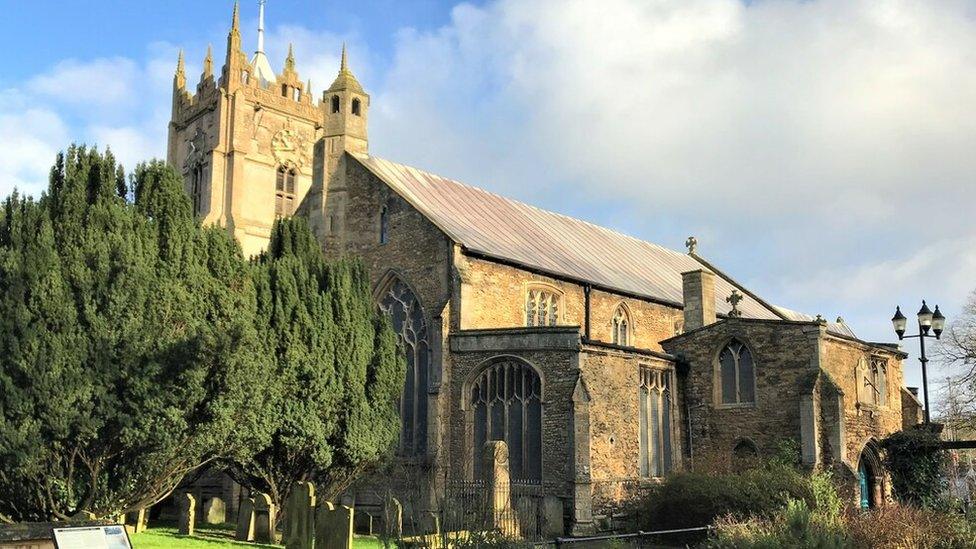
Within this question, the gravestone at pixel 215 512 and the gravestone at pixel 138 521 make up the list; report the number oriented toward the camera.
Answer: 2

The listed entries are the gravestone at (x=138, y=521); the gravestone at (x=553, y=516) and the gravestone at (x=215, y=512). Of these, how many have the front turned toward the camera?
3

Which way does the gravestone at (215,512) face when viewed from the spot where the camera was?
facing the viewer

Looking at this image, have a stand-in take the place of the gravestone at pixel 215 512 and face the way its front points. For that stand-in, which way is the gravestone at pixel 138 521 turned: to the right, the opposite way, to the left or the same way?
the same way

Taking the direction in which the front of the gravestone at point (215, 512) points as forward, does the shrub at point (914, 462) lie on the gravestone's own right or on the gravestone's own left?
on the gravestone's own left

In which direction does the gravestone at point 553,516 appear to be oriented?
toward the camera

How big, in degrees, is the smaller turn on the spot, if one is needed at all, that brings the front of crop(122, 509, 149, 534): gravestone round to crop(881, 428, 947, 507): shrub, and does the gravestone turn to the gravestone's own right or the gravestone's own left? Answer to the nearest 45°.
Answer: approximately 90° to the gravestone's own left

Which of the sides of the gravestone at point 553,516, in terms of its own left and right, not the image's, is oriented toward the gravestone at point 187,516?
right

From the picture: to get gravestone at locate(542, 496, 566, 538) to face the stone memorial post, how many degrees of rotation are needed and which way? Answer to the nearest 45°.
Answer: approximately 45° to its right

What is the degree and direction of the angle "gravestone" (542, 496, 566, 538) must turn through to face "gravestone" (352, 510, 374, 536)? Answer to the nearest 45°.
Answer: approximately 90° to its right

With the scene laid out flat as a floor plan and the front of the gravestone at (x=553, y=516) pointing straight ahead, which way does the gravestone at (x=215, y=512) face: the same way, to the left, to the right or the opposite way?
the same way

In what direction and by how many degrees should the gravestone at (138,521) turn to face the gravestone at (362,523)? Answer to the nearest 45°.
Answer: approximately 90° to its left

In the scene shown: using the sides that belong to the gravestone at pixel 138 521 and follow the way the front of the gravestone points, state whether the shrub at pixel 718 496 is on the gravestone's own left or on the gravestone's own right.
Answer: on the gravestone's own left

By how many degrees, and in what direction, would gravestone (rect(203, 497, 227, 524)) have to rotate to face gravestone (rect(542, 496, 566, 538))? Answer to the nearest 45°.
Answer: approximately 45° to its left

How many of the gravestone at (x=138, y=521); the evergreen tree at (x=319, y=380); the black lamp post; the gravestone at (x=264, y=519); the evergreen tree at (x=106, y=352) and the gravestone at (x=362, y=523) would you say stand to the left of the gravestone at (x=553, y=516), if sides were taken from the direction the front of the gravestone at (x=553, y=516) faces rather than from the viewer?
1

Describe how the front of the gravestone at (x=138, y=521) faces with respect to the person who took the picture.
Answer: facing the viewer
